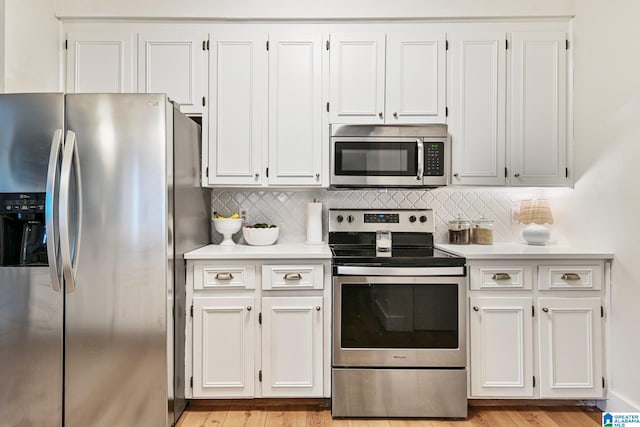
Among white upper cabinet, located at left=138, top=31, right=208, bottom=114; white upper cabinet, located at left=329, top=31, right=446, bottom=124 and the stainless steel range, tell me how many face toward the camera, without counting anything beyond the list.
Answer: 3

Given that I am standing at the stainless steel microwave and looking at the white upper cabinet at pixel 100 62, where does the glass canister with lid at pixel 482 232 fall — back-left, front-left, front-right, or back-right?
back-right

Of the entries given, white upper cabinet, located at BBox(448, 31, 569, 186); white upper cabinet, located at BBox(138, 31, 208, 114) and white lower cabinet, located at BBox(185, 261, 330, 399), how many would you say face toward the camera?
3

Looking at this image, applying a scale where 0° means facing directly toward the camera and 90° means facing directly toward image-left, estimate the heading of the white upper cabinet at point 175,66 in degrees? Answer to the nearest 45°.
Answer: approximately 0°
